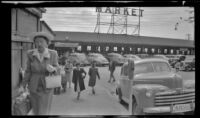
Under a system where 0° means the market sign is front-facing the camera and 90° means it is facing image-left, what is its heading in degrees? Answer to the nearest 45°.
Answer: approximately 0°
